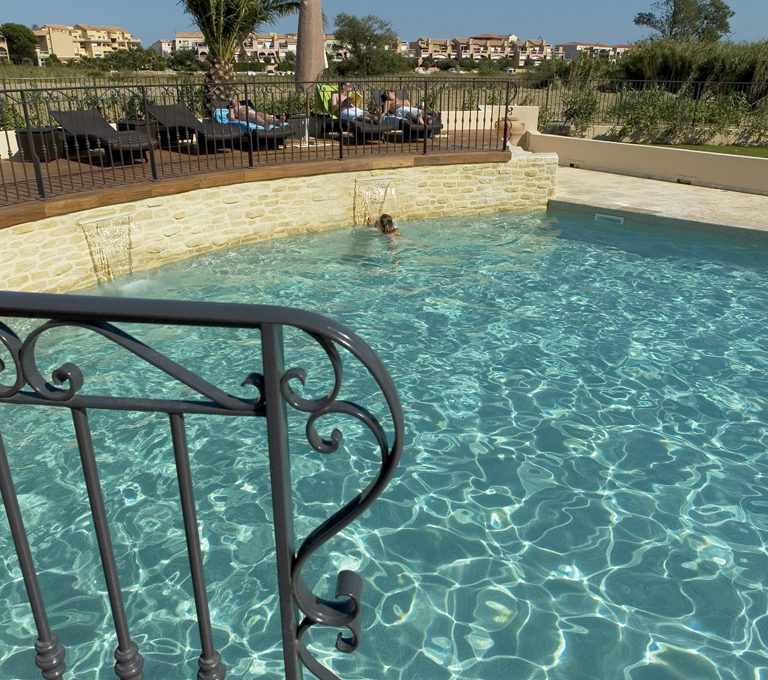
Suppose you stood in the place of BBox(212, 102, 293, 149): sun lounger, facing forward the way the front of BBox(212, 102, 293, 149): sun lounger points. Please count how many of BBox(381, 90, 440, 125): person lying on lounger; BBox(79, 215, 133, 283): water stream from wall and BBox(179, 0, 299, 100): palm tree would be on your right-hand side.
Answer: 1

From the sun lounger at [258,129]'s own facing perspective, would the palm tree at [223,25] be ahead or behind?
behind

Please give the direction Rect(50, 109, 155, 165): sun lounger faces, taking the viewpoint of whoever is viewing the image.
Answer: facing the viewer and to the right of the viewer

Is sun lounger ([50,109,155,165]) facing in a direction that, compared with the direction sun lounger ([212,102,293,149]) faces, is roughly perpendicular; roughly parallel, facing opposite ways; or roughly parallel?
roughly parallel

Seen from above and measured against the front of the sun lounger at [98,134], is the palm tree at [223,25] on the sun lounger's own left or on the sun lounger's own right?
on the sun lounger's own left

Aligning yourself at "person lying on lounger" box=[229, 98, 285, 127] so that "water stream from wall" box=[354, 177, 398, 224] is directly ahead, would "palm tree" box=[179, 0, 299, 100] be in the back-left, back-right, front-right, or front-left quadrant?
back-left

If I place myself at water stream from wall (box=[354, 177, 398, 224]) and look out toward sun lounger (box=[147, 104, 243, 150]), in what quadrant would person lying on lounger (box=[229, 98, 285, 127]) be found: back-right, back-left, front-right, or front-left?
front-right

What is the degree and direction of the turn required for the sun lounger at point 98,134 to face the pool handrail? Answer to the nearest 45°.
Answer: approximately 45° to its right

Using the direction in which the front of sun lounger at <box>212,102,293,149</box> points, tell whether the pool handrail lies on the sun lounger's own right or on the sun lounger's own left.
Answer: on the sun lounger's own right

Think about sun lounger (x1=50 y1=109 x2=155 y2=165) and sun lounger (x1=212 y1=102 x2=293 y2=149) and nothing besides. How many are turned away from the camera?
0

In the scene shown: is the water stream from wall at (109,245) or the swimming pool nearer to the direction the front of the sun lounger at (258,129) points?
the swimming pool

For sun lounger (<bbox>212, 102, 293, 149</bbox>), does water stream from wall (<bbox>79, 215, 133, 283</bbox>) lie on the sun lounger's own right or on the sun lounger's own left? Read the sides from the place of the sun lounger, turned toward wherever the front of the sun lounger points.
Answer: on the sun lounger's own right

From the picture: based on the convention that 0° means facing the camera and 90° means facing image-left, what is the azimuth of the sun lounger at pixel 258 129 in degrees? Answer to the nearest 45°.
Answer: approximately 315°

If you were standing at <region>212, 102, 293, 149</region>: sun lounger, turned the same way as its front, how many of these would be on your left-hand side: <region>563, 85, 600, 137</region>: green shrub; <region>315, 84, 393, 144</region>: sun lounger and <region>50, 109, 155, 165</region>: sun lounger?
2

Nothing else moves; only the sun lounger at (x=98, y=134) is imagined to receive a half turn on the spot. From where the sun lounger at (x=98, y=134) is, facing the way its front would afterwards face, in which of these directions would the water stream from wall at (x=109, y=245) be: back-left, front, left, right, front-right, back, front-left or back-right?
back-left

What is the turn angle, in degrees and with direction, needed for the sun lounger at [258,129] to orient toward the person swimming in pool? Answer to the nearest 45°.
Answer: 0° — it already faces them

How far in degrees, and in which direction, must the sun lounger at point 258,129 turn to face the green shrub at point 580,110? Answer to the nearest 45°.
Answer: approximately 90° to its left
